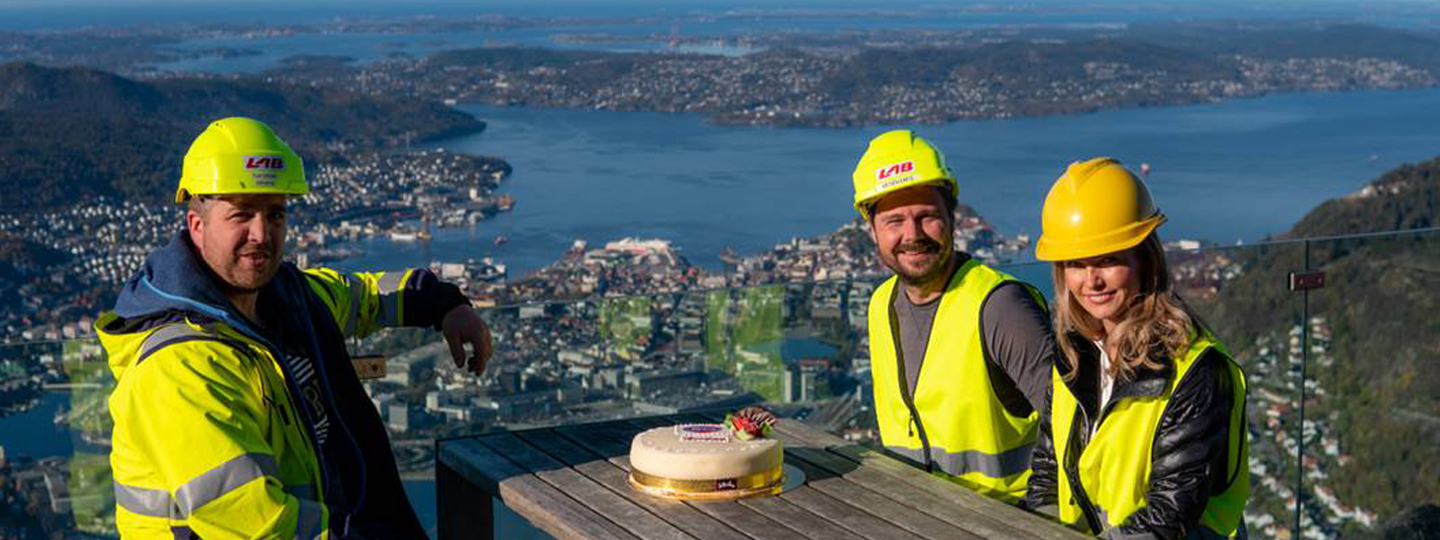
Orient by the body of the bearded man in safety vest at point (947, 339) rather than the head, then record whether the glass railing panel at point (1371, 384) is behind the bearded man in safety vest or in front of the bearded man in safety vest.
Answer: behind

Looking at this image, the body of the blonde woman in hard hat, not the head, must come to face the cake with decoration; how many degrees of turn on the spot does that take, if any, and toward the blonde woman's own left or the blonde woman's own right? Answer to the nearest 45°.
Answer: approximately 45° to the blonde woman's own right

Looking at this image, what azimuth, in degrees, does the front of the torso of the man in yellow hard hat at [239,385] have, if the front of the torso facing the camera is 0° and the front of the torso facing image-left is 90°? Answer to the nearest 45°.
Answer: approximately 315°

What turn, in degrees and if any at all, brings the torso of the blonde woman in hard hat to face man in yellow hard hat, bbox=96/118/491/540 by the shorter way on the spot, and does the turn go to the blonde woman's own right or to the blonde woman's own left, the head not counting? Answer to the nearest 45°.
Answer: approximately 45° to the blonde woman's own right

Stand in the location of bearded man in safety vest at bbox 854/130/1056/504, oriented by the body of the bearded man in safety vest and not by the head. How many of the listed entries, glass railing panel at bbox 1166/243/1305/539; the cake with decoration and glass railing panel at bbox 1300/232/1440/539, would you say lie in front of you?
1

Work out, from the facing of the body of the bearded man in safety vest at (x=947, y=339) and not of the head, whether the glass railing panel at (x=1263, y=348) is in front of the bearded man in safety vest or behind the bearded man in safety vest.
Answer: behind

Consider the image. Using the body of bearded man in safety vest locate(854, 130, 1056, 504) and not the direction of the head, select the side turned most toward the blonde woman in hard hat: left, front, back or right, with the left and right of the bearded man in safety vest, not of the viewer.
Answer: left

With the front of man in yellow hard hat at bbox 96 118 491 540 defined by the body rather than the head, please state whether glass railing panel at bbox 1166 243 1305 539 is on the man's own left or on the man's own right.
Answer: on the man's own left

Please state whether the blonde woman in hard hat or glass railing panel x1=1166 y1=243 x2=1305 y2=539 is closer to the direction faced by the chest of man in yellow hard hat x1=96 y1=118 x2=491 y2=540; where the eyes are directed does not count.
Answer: the blonde woman in hard hat
